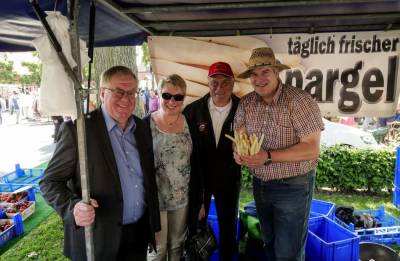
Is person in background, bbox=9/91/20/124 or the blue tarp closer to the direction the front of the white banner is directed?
the blue tarp

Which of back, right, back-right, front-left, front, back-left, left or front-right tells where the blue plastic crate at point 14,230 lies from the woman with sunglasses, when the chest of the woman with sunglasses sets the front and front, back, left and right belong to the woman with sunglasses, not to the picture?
back-right

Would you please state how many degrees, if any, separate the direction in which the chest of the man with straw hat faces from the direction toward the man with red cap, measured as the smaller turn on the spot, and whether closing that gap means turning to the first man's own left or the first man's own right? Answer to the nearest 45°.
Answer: approximately 90° to the first man's own right

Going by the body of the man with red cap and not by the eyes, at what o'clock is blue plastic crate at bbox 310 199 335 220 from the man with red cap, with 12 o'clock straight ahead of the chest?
The blue plastic crate is roughly at 8 o'clock from the man with red cap.

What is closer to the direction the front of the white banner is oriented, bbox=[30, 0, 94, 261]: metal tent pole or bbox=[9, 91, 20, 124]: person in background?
the metal tent pole

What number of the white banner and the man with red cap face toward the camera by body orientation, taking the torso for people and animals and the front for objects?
2

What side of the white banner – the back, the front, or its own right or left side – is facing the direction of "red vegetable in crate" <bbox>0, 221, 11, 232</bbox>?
right
